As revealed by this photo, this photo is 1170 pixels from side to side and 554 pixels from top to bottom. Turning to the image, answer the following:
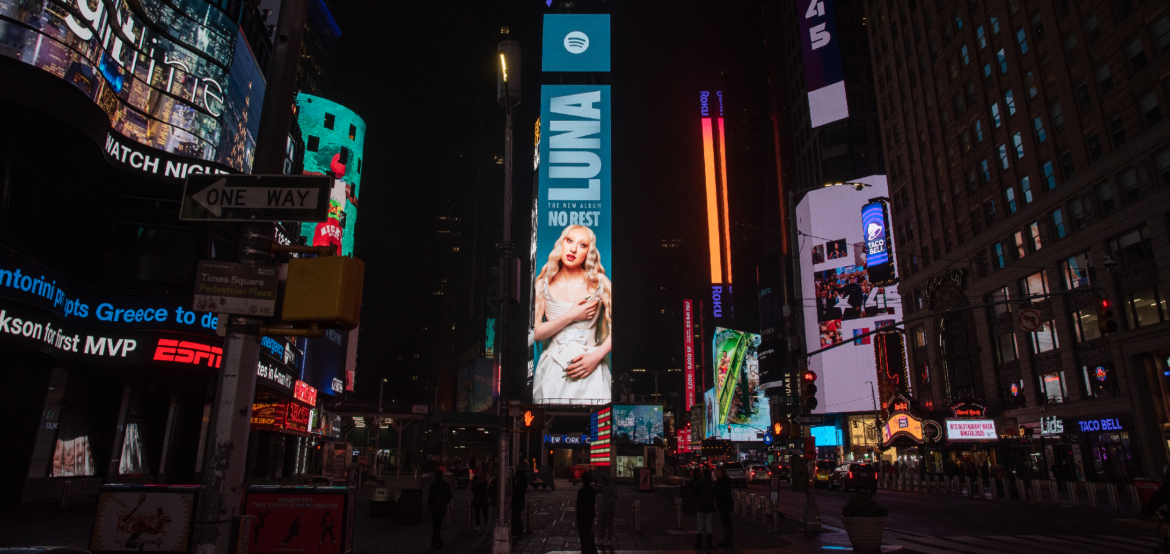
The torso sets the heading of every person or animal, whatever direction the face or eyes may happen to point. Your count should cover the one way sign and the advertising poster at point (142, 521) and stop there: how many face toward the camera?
2

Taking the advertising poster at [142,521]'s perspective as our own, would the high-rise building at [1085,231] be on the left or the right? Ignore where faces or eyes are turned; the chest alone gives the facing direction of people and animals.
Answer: on its left

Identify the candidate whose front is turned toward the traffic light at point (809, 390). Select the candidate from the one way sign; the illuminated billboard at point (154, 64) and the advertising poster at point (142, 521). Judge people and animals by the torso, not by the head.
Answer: the illuminated billboard

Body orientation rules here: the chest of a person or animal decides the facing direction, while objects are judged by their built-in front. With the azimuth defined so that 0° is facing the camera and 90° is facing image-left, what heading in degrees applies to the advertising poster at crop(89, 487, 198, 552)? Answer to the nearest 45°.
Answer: approximately 0°

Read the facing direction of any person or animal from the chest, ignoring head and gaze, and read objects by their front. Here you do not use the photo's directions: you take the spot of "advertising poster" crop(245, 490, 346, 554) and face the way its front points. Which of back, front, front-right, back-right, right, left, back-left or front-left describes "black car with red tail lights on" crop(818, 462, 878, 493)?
back-left

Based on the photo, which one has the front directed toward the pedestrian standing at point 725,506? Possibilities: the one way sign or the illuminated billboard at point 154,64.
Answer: the illuminated billboard

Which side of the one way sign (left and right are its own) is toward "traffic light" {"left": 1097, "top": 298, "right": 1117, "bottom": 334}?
left

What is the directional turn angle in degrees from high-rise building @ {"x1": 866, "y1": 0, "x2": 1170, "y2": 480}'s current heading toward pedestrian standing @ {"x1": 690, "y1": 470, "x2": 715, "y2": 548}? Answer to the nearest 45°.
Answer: approximately 45° to its left

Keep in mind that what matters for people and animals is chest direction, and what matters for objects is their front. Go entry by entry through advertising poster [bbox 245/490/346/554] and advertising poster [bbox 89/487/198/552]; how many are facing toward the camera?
2

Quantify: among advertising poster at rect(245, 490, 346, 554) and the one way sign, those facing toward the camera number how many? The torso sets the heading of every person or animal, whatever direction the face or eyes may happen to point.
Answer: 2

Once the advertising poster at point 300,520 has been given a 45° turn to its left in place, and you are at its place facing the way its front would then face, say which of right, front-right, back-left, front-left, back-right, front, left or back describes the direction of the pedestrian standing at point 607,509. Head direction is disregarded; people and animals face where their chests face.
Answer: left

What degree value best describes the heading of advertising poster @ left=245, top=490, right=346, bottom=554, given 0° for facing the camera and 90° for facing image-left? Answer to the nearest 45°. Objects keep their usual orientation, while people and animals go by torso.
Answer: approximately 0°

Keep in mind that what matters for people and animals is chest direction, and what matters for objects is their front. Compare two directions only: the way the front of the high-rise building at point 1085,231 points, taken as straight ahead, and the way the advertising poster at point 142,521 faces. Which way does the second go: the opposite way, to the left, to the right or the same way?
to the left
